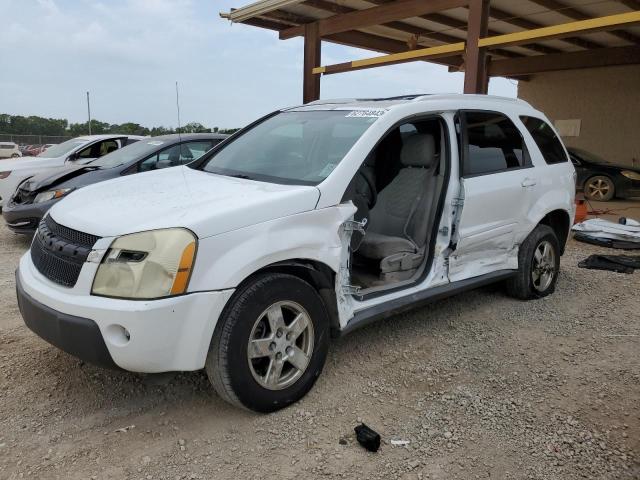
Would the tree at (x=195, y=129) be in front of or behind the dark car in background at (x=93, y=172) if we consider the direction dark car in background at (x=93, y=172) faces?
behind

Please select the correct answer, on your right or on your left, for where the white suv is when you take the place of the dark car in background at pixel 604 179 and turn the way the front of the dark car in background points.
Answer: on your right

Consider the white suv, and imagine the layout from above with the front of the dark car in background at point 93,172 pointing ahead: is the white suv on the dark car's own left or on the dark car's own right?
on the dark car's own left

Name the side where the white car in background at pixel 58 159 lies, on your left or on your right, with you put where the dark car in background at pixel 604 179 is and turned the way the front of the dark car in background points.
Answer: on your right

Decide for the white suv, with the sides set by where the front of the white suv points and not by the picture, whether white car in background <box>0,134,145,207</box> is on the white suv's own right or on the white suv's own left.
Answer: on the white suv's own right

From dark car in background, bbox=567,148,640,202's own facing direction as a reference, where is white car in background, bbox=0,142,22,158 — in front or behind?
behind

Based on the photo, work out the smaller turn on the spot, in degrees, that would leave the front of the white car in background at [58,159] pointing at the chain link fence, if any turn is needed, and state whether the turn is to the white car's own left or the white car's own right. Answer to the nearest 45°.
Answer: approximately 135° to the white car's own right

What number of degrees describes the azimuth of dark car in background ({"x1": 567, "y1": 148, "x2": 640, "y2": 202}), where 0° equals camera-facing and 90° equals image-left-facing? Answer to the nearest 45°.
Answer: approximately 315°
